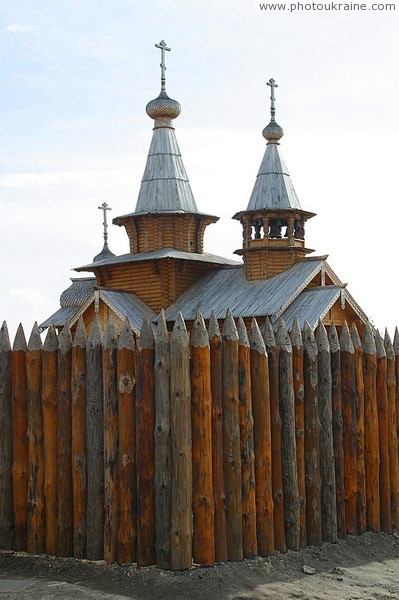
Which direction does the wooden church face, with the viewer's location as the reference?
facing the viewer and to the right of the viewer
